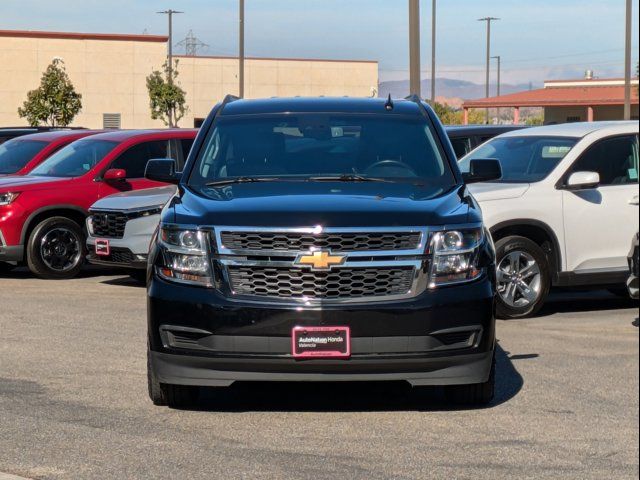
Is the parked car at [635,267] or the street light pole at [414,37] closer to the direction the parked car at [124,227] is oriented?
the parked car

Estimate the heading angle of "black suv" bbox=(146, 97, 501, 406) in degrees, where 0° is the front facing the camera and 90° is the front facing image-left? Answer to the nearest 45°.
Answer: approximately 0°

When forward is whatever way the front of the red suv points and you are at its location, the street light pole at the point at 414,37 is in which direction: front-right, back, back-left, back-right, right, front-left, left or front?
back

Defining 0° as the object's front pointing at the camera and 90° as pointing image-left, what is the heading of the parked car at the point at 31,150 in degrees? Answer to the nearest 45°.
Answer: approximately 45°

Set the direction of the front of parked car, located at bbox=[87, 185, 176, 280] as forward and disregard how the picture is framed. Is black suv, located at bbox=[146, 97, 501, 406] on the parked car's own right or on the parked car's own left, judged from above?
on the parked car's own left

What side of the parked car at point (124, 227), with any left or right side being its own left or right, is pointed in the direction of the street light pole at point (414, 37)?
back

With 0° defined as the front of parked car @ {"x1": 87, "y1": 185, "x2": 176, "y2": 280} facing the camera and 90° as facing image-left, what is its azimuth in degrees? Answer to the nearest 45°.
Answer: approximately 45°

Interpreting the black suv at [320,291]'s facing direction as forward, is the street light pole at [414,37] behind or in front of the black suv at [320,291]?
behind

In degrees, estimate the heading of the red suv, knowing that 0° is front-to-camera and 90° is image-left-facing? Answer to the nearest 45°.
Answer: approximately 45°

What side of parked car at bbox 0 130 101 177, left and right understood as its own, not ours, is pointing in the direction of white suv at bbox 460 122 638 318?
left
